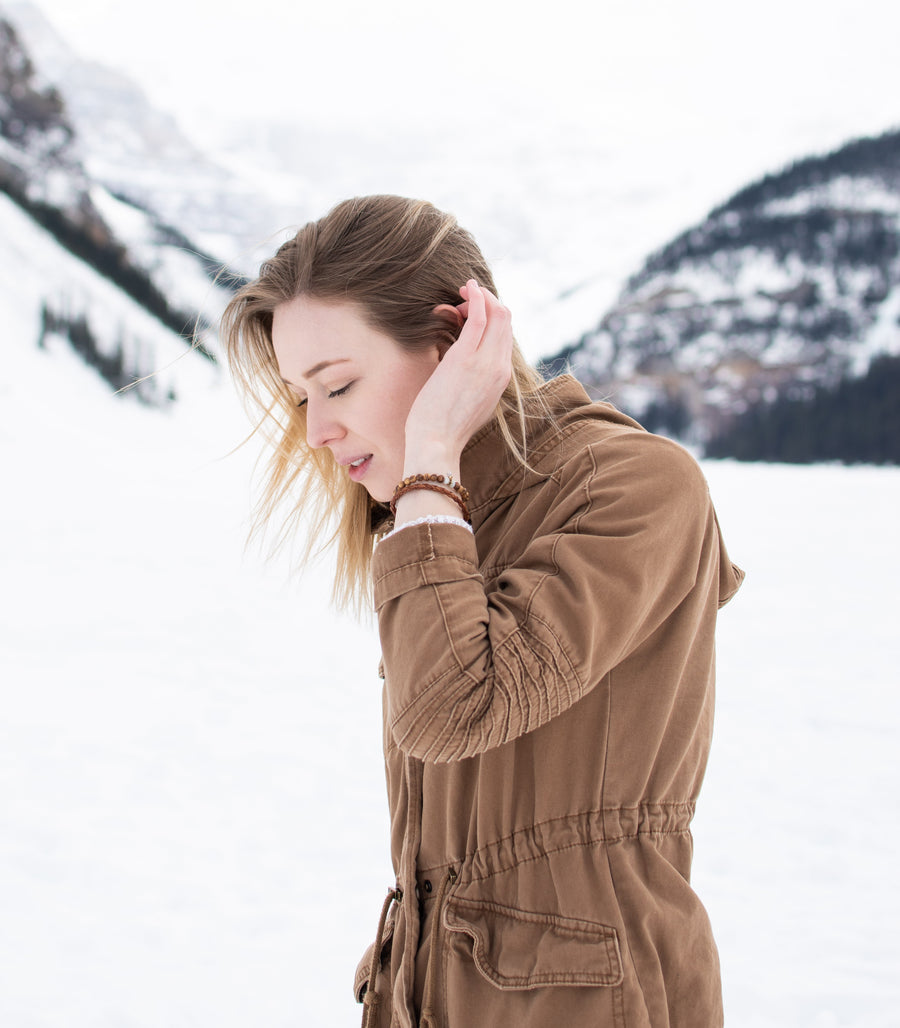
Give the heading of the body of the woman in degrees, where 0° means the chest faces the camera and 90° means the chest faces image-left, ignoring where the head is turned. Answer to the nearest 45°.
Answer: approximately 45°

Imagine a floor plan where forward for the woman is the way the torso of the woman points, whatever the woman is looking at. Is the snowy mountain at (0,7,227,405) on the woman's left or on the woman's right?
on the woman's right
